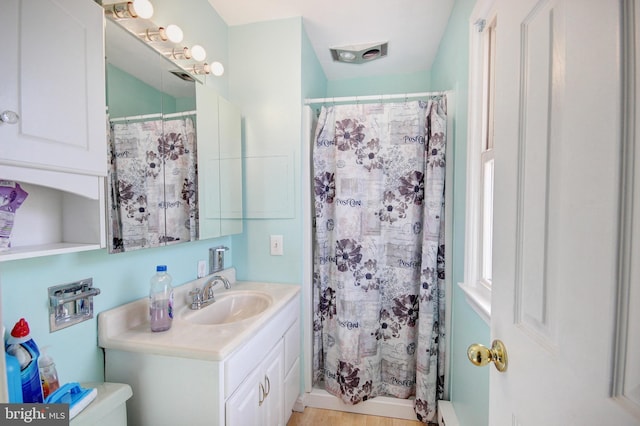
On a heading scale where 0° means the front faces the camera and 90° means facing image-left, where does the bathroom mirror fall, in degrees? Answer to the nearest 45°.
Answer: approximately 315°

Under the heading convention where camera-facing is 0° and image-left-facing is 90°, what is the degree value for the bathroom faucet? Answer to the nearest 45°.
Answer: approximately 315°

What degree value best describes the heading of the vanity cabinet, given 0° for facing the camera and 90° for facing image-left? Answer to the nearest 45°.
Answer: approximately 315°

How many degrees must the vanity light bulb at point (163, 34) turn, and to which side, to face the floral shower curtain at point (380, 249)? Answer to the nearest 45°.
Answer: approximately 45° to its left

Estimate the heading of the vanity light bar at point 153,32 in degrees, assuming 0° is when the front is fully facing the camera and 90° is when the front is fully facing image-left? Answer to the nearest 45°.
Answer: approximately 315°

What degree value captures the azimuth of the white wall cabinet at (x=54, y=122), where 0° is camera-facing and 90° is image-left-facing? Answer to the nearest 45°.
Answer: approximately 315°

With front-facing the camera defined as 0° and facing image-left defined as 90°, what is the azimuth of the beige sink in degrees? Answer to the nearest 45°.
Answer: approximately 315°
